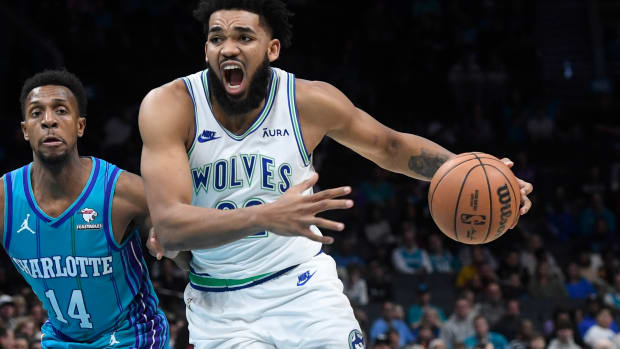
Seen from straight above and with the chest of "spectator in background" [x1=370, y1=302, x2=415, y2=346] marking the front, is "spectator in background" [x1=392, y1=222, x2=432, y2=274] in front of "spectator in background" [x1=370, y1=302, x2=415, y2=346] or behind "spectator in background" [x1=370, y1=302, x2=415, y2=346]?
behind

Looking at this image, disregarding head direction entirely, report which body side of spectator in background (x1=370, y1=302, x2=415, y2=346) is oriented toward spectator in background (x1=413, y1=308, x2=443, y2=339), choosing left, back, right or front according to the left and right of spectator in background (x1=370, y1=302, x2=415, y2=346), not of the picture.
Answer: left

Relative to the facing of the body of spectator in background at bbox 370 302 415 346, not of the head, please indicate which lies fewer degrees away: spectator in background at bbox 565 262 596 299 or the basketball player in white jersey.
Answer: the basketball player in white jersey

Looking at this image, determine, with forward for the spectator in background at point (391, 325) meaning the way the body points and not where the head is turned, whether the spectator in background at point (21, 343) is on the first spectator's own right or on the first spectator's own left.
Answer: on the first spectator's own right

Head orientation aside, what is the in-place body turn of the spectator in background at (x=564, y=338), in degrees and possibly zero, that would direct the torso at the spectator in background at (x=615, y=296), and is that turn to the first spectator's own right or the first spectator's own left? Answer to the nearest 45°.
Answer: approximately 135° to the first spectator's own left

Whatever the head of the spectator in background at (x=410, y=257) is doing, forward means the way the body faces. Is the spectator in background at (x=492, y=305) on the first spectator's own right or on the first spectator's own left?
on the first spectator's own left

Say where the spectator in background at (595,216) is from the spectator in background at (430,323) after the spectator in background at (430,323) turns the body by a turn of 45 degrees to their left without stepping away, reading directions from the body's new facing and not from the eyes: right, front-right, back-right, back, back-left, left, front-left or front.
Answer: left
